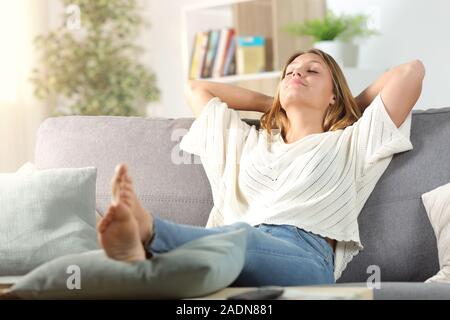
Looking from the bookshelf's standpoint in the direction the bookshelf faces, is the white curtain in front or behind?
in front

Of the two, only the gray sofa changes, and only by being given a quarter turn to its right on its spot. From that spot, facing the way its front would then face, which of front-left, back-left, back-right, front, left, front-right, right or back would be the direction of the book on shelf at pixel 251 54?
right

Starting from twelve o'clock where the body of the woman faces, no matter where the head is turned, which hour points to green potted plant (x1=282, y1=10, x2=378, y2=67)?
The green potted plant is roughly at 5 o'clock from the woman.

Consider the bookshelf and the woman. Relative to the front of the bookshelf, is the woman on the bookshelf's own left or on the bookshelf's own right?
on the bookshelf's own left

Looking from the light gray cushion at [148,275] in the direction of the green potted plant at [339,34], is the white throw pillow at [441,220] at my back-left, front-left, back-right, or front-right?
front-right

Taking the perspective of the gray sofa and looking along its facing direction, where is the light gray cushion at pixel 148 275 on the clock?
The light gray cushion is roughly at 12 o'clock from the gray sofa.

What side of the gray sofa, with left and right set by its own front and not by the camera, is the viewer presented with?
front

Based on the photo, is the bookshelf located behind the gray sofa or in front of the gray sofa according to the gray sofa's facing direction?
behind

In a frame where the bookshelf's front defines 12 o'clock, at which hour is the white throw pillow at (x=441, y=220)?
The white throw pillow is roughly at 10 o'clock from the bookshelf.

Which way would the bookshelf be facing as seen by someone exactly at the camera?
facing the viewer and to the left of the viewer

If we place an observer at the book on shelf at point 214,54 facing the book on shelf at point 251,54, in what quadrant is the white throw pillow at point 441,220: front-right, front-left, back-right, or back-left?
front-right
